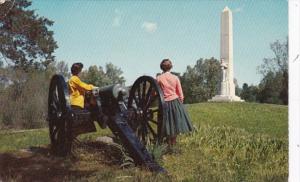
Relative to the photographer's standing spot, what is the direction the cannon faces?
facing away from the viewer and to the left of the viewer

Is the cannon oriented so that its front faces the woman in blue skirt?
no

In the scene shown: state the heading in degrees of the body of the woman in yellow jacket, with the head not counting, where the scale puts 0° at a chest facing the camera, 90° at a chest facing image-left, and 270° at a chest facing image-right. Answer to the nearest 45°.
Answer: approximately 225°

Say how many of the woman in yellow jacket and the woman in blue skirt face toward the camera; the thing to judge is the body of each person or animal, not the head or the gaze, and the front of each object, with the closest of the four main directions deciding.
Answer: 0

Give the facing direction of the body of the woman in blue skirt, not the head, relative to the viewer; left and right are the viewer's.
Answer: facing away from the viewer

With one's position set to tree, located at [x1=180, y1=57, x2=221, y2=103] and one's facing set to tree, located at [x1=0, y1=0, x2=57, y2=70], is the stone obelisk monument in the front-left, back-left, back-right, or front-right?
back-left
